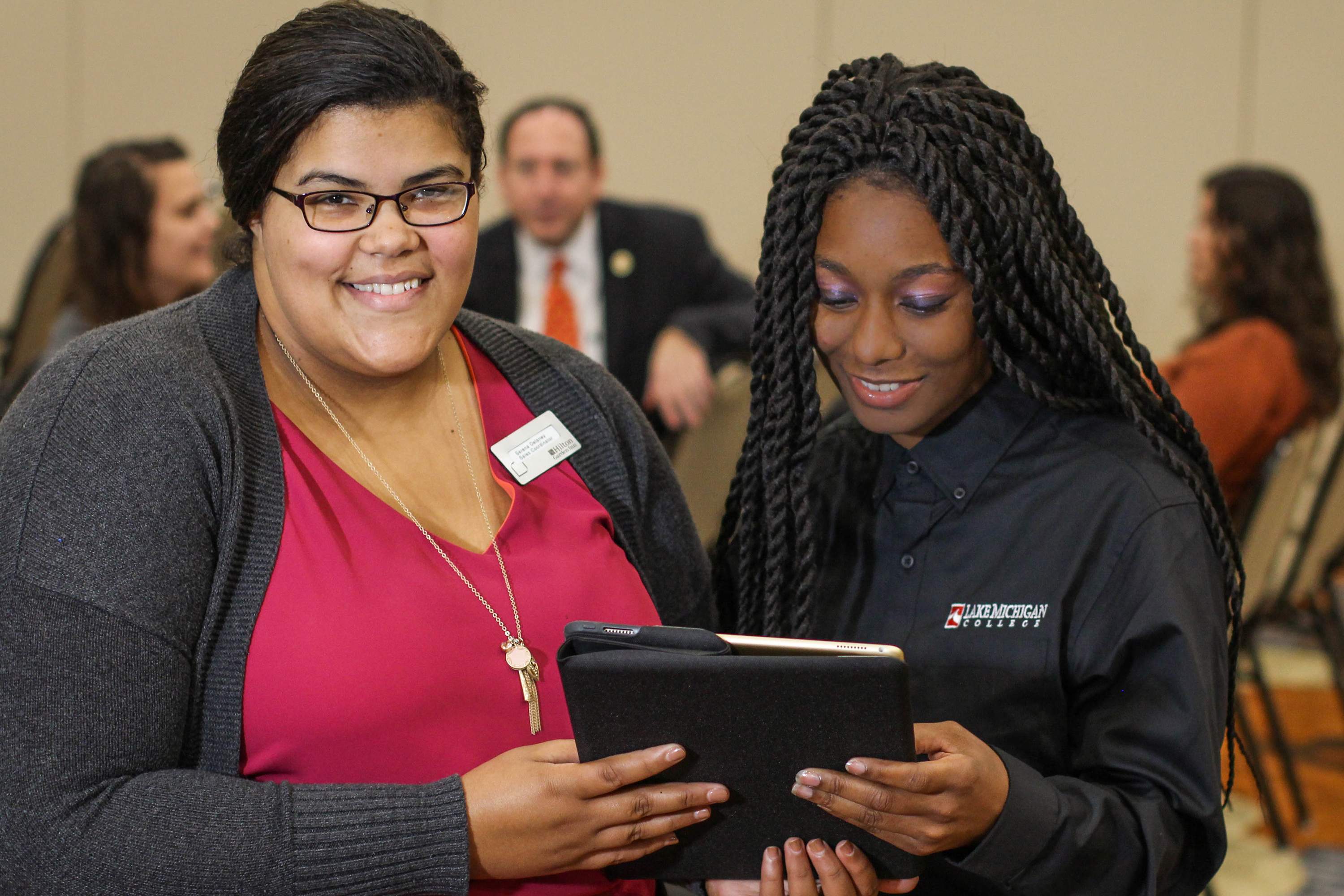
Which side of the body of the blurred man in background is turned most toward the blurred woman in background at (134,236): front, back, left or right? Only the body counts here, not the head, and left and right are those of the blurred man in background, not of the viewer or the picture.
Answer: right

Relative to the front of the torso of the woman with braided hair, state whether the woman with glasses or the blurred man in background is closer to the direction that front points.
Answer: the woman with glasses

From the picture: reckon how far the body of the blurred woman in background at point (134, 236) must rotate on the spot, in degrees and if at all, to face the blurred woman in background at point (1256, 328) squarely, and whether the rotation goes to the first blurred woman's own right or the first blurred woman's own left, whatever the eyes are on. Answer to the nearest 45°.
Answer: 0° — they already face them

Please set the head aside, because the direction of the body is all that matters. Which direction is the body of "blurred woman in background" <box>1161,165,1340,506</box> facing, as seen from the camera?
to the viewer's left

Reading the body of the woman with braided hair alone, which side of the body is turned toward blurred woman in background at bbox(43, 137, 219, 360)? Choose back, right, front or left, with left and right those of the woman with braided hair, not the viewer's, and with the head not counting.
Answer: right

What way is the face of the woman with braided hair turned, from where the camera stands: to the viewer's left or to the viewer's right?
to the viewer's left

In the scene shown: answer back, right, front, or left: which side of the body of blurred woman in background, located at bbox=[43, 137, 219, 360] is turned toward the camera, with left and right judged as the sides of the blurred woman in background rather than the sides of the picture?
right

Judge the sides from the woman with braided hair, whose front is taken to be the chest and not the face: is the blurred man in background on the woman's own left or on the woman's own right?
on the woman's own right
